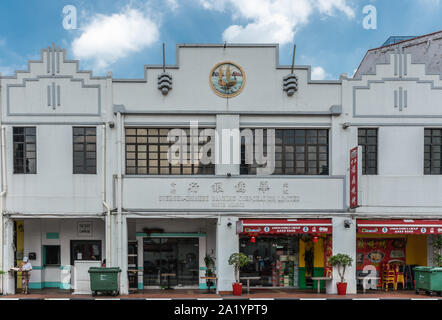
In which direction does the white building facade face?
toward the camera
